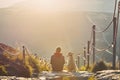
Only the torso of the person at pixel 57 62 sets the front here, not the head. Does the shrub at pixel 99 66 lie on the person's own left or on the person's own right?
on the person's own right

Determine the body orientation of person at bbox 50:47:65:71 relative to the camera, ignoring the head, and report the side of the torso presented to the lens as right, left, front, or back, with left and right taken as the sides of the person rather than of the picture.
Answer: back
